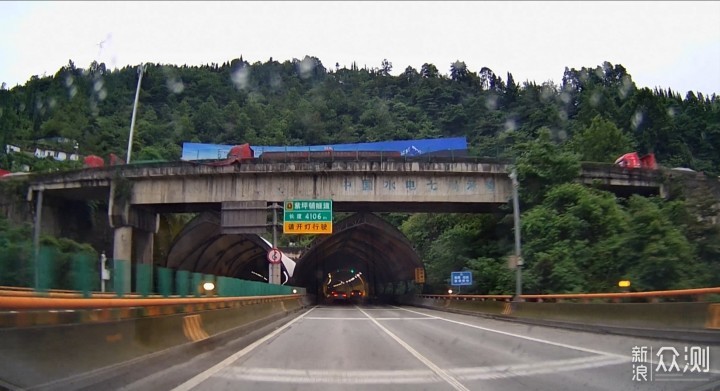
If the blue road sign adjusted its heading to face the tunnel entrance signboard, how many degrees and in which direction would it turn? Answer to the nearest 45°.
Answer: approximately 45° to its right

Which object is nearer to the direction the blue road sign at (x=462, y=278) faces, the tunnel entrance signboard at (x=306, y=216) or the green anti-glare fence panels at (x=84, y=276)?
the green anti-glare fence panels

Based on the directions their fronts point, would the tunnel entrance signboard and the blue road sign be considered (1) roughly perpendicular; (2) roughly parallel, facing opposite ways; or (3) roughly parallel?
roughly parallel

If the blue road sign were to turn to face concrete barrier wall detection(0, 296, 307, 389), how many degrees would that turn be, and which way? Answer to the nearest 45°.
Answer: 0° — it already faces it

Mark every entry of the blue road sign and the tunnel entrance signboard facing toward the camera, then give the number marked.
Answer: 2

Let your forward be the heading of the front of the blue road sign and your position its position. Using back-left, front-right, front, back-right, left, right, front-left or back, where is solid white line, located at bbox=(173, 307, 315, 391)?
front

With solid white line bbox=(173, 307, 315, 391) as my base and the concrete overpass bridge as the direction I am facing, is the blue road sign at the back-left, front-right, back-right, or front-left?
front-right

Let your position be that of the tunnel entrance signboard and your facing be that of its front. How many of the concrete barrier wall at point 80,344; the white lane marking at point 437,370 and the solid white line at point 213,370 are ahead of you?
3

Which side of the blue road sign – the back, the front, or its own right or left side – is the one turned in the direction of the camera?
front

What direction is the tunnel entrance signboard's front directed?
toward the camera

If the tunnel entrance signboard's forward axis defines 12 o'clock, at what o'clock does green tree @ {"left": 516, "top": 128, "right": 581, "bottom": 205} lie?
The green tree is roughly at 9 o'clock from the tunnel entrance signboard.

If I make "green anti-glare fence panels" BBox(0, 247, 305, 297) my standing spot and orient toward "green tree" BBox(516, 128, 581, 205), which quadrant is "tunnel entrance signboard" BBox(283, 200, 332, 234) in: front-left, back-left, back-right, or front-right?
front-left

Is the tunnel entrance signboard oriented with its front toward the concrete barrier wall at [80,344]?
yes

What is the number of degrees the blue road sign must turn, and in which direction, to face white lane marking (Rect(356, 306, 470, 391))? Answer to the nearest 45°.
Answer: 0° — it already faces it
